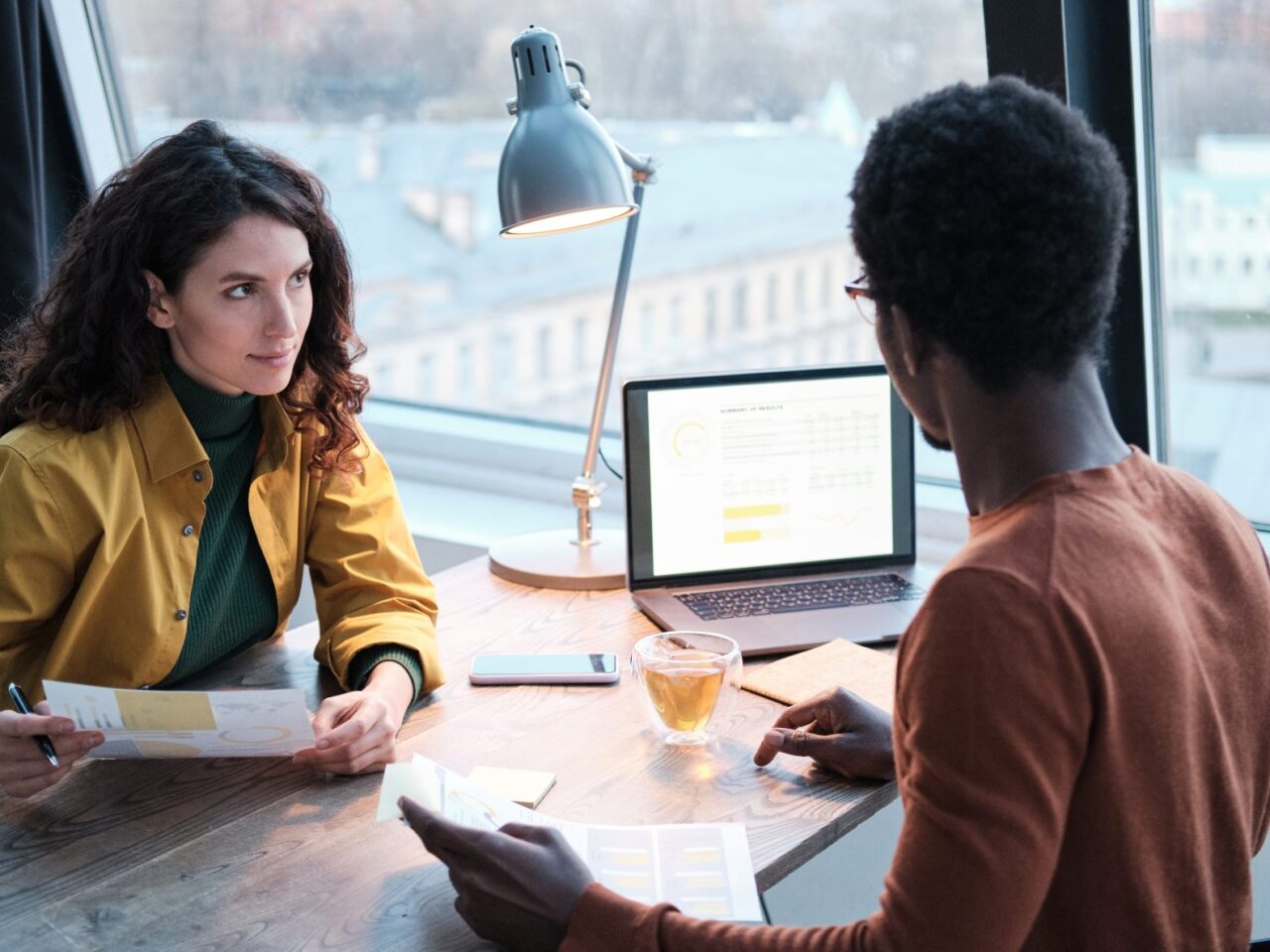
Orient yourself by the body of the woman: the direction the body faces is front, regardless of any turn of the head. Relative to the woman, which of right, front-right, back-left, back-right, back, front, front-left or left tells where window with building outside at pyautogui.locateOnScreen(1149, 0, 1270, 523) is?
front-left

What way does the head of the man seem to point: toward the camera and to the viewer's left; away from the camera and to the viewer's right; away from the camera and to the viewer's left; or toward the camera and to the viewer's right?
away from the camera and to the viewer's left

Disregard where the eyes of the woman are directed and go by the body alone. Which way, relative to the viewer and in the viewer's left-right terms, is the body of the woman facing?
facing the viewer and to the right of the viewer

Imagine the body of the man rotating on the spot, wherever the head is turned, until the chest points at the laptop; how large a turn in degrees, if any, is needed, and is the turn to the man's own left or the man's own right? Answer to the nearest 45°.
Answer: approximately 45° to the man's own right

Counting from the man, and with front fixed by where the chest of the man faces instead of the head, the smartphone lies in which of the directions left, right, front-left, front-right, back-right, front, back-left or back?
front

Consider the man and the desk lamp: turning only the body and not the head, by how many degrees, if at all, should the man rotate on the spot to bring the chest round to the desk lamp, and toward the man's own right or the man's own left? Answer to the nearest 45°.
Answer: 0° — they already face it

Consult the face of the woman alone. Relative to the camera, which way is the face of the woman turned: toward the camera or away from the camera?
toward the camera

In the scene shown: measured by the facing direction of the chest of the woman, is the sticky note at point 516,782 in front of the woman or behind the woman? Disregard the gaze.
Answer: in front

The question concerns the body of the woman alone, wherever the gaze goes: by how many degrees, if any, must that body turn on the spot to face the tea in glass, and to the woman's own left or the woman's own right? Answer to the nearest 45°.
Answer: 0° — they already face it

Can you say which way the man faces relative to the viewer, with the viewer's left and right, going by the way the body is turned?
facing away from the viewer and to the left of the viewer

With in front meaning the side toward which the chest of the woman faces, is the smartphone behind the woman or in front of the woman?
in front
